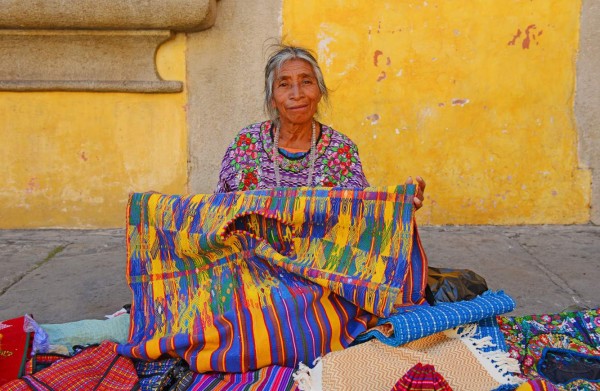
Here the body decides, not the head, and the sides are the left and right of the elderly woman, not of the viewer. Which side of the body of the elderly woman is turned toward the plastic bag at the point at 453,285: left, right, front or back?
left

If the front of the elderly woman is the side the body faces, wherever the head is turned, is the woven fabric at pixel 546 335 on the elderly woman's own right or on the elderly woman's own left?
on the elderly woman's own left

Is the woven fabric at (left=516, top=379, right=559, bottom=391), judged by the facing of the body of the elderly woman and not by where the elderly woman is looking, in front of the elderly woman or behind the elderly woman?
in front

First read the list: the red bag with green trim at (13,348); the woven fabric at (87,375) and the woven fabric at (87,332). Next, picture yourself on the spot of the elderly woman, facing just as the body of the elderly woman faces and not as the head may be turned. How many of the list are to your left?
0

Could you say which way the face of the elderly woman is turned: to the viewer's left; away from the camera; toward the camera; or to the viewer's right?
toward the camera

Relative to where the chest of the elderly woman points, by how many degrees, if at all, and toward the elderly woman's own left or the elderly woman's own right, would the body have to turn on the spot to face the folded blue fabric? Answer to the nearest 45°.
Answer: approximately 45° to the elderly woman's own left

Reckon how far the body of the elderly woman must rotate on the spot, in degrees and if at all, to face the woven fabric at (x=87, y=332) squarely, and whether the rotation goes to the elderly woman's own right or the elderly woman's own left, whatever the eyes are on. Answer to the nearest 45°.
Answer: approximately 45° to the elderly woman's own right

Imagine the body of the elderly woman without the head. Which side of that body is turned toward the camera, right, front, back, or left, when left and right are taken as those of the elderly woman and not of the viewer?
front

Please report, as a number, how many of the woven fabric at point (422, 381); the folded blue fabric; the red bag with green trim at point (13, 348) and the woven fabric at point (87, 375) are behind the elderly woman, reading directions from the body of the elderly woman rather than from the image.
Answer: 0

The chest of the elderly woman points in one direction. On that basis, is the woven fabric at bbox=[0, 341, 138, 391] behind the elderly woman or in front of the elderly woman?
in front
